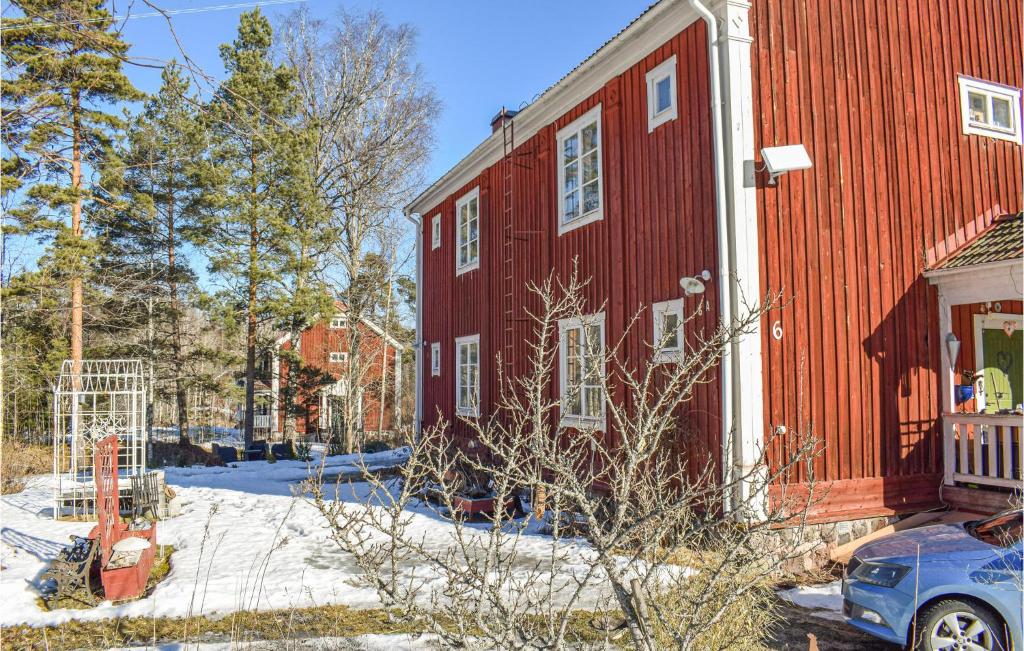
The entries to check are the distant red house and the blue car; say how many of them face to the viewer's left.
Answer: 1

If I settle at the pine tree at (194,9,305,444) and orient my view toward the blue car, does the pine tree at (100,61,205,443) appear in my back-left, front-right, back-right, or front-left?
back-right

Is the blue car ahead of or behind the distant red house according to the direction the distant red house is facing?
ahead

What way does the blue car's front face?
to the viewer's left

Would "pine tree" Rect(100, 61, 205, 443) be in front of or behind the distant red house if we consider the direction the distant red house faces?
in front

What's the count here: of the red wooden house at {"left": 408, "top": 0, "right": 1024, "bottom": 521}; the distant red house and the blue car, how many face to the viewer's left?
1

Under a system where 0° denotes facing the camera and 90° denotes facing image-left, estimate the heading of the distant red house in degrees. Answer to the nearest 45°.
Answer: approximately 0°

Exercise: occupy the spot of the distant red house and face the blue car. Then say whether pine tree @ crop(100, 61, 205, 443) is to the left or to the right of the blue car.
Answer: right
